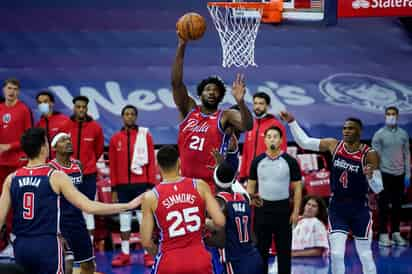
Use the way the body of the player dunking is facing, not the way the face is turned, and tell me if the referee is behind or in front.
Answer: behind

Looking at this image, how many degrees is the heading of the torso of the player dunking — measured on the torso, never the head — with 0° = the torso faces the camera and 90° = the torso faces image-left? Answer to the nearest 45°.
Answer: approximately 0°
